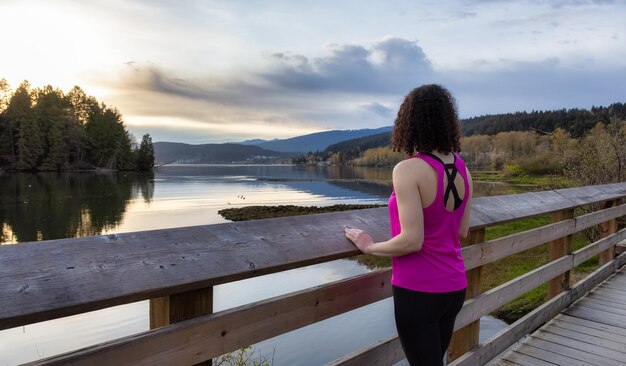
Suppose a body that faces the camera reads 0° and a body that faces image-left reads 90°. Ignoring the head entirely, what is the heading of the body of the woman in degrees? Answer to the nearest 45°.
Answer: approximately 135°

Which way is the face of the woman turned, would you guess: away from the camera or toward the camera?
away from the camera
